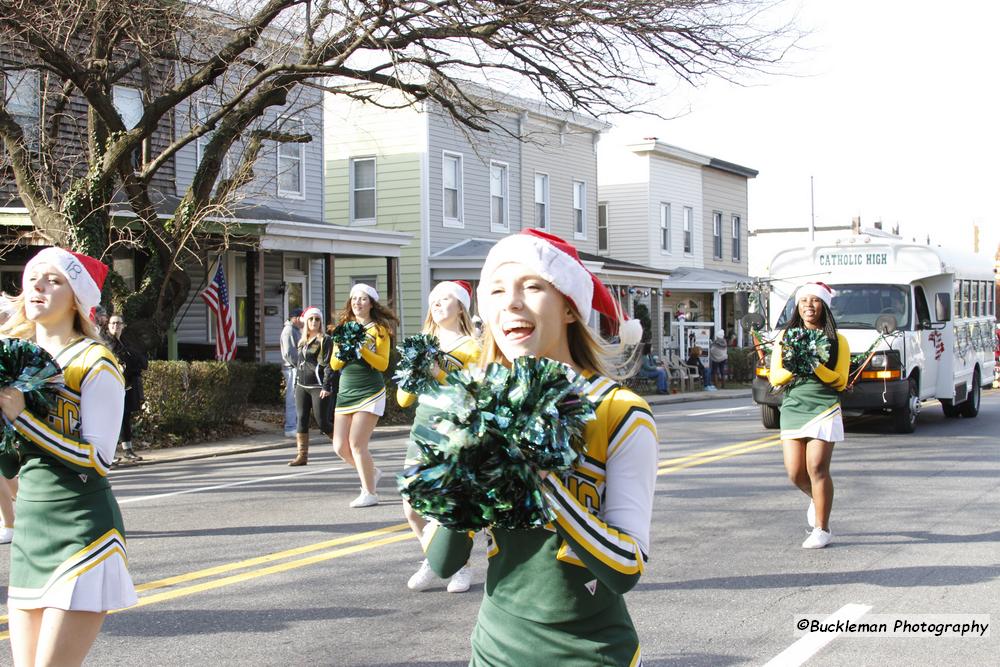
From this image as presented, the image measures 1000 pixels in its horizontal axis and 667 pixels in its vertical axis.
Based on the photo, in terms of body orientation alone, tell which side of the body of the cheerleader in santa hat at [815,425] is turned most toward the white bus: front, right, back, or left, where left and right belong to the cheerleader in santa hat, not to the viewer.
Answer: back

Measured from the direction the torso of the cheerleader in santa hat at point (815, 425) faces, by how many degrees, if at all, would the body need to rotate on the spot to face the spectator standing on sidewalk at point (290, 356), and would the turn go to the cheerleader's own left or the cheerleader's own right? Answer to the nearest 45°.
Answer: approximately 135° to the cheerleader's own right

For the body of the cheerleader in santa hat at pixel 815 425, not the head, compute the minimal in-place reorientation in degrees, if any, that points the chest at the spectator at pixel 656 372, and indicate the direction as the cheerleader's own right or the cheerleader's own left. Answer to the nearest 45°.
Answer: approximately 180°

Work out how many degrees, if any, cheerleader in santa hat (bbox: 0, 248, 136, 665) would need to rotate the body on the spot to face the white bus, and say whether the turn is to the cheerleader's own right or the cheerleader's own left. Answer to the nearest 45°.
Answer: approximately 180°

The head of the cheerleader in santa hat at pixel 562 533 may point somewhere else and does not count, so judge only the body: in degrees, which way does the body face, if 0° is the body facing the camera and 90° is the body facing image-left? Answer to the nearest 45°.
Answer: approximately 45°

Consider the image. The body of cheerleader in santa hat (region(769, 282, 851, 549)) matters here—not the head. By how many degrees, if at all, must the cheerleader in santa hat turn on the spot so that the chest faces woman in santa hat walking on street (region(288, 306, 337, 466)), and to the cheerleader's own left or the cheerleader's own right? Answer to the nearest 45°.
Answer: approximately 135° to the cheerleader's own right

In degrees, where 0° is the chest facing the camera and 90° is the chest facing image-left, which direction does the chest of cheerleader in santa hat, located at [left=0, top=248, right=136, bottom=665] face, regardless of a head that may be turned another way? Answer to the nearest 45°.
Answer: approximately 45°

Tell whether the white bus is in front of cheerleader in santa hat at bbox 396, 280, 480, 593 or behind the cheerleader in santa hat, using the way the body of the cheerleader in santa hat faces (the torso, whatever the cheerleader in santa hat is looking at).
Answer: behind

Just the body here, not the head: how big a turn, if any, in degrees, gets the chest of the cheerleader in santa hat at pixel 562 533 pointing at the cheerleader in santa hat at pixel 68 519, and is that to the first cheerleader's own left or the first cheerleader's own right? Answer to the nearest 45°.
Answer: approximately 90° to the first cheerleader's own right

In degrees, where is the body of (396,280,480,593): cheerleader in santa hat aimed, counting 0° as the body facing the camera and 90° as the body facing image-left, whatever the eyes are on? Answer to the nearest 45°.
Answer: approximately 45°

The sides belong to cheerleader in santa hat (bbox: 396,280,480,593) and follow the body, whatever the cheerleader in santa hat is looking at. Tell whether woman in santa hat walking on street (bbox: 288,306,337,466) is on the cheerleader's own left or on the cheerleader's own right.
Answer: on the cheerleader's own right
